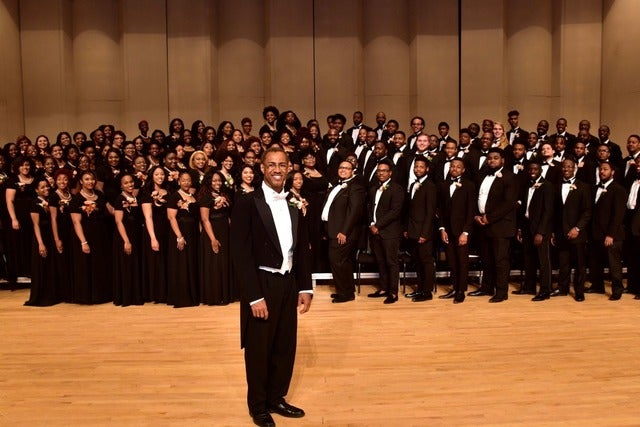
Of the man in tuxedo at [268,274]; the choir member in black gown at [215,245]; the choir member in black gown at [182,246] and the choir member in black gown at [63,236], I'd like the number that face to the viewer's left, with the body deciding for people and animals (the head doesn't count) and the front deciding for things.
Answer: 0

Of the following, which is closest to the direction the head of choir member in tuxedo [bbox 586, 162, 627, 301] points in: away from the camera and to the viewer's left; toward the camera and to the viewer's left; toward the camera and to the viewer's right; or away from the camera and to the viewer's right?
toward the camera and to the viewer's left

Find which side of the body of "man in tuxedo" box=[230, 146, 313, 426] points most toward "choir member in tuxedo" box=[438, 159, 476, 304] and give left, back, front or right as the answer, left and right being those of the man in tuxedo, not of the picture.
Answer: left

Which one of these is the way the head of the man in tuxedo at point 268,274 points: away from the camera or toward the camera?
toward the camera

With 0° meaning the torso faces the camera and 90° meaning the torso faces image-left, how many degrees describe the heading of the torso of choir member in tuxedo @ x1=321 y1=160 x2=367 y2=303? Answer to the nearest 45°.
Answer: approximately 45°

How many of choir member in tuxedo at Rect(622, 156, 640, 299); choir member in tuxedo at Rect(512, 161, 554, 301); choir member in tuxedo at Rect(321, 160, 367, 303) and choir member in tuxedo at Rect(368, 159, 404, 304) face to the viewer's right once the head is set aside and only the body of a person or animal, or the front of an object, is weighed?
0

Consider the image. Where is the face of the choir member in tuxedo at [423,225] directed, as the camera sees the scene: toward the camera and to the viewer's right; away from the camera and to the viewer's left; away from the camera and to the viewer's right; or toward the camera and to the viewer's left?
toward the camera and to the viewer's left

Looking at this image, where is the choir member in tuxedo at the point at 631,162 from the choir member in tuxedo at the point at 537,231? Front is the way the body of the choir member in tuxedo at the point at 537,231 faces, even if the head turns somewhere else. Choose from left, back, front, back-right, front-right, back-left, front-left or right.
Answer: back

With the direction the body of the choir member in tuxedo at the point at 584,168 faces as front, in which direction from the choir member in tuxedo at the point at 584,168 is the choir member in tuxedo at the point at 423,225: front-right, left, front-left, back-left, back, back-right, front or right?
front

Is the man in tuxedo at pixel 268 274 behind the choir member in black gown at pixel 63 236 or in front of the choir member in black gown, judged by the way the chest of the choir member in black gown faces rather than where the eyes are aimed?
in front

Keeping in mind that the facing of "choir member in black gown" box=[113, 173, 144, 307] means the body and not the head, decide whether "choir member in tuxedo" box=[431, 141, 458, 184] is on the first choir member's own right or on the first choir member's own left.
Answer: on the first choir member's own left

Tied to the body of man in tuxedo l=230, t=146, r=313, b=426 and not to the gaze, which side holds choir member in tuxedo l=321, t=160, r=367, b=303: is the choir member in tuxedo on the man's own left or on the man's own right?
on the man's own left

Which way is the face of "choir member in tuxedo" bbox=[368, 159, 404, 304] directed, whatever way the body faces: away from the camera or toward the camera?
toward the camera

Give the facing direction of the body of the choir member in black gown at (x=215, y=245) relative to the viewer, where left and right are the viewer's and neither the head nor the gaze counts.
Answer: facing the viewer and to the right of the viewer

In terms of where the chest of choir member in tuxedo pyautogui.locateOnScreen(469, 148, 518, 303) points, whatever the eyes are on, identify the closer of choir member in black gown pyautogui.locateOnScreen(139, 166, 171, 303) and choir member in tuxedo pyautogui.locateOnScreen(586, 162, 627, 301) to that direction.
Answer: the choir member in black gown

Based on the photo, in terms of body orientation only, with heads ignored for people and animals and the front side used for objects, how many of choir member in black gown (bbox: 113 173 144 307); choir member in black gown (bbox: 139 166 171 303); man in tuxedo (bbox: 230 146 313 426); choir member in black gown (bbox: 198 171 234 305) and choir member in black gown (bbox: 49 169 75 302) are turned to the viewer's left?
0
